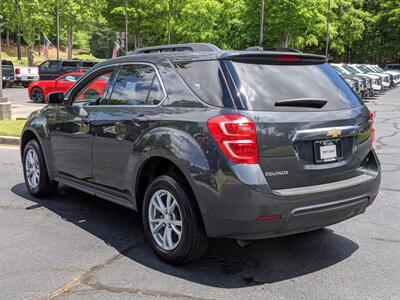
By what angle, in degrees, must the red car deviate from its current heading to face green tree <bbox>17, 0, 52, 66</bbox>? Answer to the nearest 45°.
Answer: approximately 90° to its right

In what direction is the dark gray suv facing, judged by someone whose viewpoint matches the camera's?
facing away from the viewer and to the left of the viewer

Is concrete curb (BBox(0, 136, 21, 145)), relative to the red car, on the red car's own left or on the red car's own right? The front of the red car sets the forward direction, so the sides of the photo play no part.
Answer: on the red car's own left

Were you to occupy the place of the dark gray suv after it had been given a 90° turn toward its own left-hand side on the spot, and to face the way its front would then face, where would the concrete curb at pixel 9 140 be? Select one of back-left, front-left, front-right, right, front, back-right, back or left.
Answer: right

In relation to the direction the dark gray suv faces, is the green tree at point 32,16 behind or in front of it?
in front

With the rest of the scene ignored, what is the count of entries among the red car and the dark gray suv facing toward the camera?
0

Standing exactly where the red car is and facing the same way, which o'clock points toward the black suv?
The black suv is roughly at 3 o'clock from the red car.

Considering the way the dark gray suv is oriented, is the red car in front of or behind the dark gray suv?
in front

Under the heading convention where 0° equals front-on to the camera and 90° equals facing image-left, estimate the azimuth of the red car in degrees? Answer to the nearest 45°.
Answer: approximately 90°
